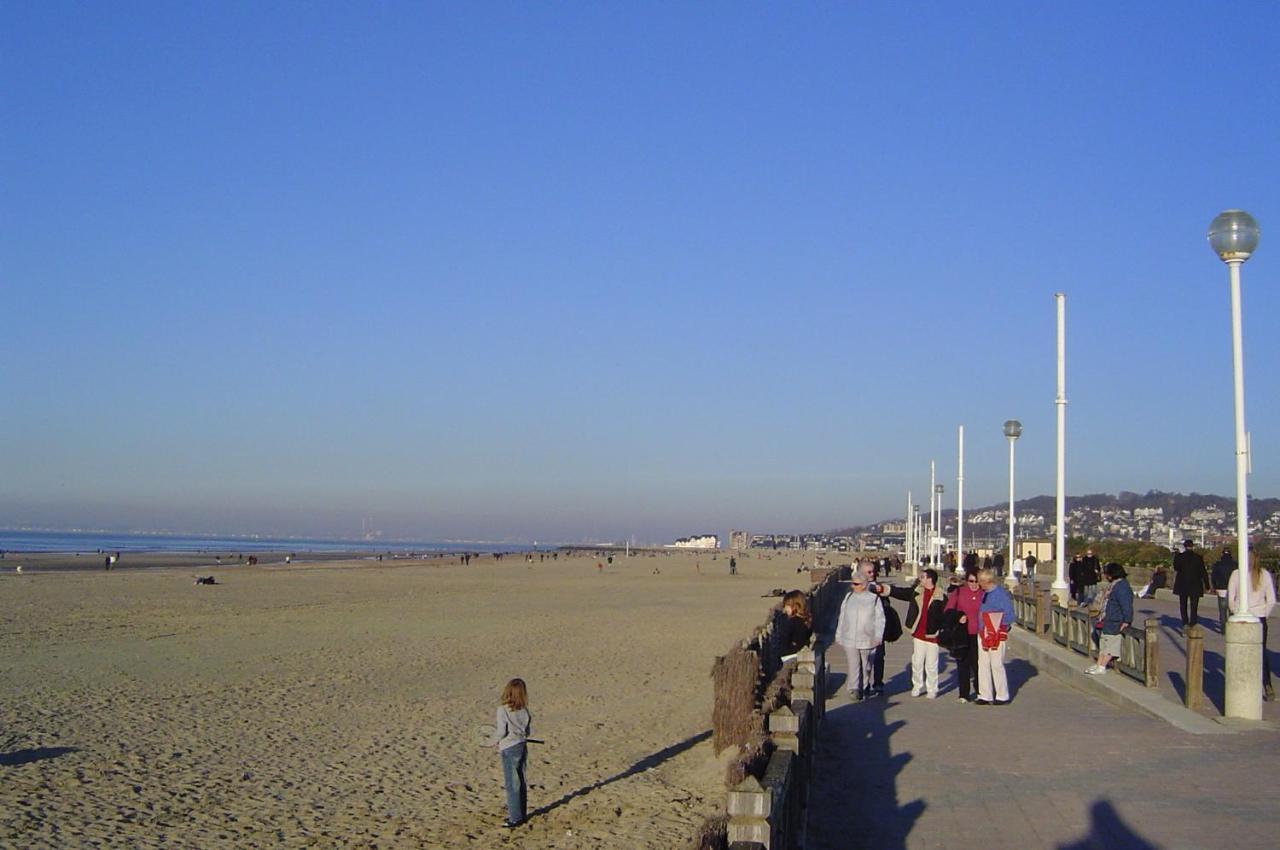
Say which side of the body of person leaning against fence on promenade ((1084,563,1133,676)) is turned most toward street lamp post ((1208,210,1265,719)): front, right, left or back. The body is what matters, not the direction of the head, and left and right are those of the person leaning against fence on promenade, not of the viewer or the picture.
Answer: left

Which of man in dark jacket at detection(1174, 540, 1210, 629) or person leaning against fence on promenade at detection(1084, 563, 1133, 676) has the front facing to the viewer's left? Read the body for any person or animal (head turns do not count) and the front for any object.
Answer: the person leaning against fence on promenade

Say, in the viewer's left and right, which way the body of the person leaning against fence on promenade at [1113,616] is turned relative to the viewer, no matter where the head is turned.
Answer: facing to the left of the viewer

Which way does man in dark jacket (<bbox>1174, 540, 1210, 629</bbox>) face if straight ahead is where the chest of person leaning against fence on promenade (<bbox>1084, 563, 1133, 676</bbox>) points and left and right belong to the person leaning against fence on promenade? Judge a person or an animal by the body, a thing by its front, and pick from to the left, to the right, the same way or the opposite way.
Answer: to the right

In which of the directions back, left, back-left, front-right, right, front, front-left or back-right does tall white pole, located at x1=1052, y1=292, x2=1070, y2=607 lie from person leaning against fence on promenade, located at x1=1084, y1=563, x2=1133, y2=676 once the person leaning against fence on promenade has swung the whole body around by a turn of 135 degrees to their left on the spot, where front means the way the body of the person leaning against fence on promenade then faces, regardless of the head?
back-left

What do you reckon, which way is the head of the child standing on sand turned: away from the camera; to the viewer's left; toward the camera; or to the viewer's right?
away from the camera

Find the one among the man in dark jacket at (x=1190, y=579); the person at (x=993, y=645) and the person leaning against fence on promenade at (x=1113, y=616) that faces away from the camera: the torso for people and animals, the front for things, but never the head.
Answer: the man in dark jacket

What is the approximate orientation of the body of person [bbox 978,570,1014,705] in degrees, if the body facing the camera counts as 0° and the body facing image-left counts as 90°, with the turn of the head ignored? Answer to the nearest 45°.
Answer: approximately 45°
